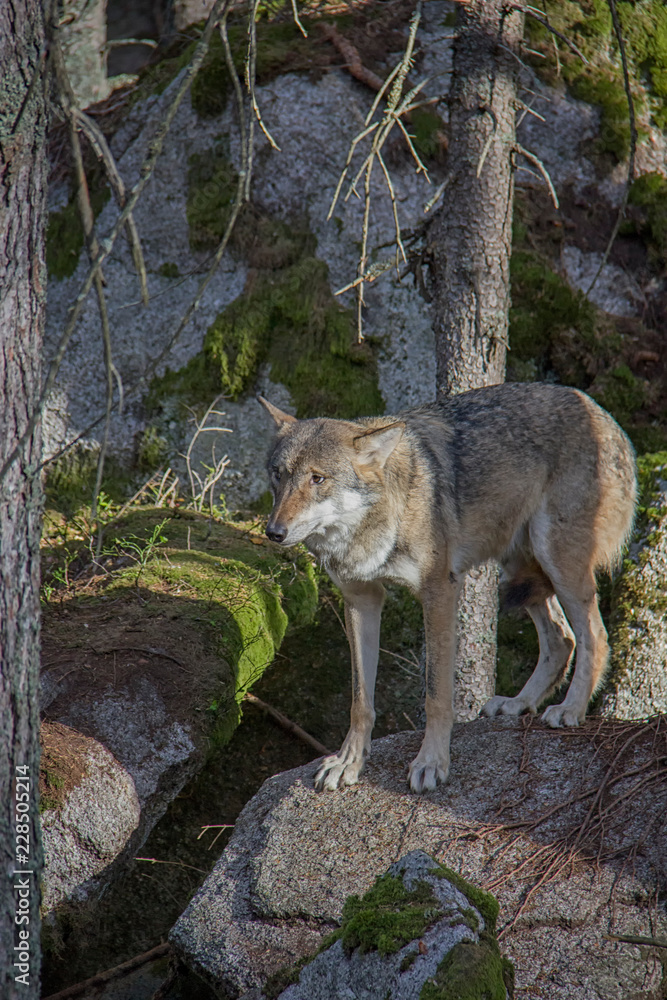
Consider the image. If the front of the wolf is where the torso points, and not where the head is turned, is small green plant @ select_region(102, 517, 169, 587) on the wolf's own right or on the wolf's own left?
on the wolf's own right

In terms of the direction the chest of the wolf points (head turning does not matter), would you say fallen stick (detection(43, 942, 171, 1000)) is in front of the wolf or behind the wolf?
in front

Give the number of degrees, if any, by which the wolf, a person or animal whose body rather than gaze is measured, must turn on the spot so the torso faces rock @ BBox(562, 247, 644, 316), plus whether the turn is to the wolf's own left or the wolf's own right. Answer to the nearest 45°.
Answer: approximately 135° to the wolf's own right

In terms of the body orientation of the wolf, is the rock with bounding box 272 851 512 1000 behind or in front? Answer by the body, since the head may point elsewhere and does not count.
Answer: in front

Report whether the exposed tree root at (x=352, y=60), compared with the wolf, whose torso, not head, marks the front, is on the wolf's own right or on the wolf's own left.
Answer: on the wolf's own right

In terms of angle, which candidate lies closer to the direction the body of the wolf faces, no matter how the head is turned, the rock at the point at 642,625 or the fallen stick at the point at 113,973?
the fallen stick

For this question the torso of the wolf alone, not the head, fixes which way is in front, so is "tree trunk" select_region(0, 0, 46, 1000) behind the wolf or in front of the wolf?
in front

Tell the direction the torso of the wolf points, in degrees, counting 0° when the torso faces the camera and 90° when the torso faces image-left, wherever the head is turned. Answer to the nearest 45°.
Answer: approximately 45°

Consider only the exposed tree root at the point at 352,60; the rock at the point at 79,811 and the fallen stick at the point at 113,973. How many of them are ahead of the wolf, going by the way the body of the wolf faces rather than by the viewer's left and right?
2
